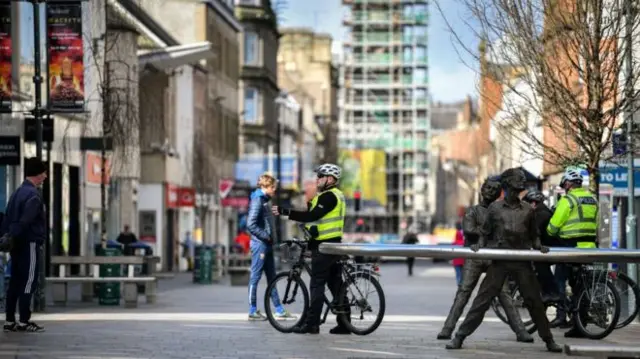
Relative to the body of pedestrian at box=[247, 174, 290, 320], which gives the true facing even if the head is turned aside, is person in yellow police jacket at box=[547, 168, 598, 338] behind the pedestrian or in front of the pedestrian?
in front

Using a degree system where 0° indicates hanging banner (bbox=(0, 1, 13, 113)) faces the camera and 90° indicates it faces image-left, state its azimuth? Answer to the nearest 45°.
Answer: approximately 0°

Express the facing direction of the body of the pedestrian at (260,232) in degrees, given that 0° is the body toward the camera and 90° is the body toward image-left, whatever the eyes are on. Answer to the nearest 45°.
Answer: approximately 270°

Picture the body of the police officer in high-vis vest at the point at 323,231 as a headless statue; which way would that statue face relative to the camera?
to the viewer's left

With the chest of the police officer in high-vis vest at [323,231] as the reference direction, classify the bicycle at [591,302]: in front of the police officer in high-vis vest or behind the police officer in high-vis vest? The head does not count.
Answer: behind

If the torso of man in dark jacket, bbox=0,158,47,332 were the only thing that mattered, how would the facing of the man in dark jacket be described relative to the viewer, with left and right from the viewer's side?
facing to the right of the viewer

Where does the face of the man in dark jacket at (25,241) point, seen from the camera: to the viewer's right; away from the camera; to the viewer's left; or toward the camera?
to the viewer's right

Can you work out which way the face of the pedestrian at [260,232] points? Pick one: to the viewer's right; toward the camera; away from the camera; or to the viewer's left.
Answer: to the viewer's right
